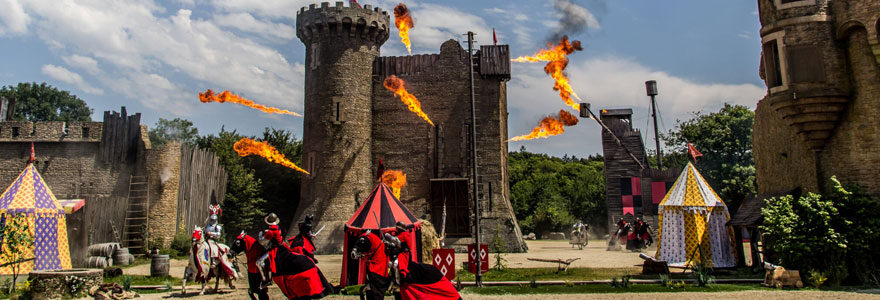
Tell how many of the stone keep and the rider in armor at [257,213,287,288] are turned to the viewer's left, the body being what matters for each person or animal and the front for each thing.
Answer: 1

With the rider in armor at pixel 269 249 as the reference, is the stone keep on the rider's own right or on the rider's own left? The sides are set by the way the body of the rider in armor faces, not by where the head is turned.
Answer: on the rider's own right

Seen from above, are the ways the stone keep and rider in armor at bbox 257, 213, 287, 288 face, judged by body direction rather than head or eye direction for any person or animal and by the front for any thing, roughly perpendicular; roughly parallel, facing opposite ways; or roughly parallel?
roughly perpendicular

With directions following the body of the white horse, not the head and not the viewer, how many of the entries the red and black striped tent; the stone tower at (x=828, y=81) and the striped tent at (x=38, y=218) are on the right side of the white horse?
1

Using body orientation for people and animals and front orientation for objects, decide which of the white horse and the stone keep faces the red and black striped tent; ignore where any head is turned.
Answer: the stone keep

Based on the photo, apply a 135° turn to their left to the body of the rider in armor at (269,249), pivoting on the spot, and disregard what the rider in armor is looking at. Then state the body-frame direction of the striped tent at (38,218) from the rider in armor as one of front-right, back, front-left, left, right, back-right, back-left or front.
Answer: back

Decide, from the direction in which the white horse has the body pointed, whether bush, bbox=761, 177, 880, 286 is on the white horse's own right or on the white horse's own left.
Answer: on the white horse's own left

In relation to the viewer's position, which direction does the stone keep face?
facing the viewer

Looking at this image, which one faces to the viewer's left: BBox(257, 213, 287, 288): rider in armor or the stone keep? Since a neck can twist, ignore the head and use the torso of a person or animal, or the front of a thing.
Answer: the rider in armor

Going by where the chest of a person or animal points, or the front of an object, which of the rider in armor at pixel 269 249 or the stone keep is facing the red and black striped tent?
the stone keep

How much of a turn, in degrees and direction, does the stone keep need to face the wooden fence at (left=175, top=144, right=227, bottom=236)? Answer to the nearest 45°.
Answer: approximately 90° to its right

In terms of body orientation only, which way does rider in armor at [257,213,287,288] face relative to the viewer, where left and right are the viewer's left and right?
facing to the left of the viewer

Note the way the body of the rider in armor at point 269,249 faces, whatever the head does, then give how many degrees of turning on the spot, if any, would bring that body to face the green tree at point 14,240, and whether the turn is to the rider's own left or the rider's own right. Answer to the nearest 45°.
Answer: approximately 45° to the rider's own right

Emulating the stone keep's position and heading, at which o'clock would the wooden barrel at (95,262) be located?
The wooden barrel is roughly at 2 o'clock from the stone keep.

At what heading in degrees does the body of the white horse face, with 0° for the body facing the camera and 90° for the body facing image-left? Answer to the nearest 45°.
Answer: approximately 45°

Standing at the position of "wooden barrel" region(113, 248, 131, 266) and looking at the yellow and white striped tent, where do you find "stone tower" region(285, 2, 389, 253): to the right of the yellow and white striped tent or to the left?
left

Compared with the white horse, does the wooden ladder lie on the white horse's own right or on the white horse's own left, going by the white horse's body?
on the white horse's own right
